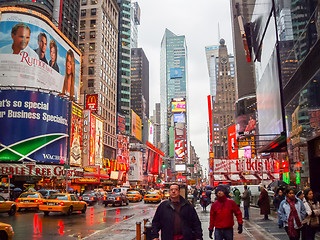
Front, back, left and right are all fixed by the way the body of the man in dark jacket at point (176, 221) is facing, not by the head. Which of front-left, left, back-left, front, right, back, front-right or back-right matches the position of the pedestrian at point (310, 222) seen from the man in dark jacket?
back-left

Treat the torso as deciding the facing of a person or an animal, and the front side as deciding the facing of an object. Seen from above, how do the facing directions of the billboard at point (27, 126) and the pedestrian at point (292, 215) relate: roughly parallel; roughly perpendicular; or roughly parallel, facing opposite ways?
roughly perpendicular

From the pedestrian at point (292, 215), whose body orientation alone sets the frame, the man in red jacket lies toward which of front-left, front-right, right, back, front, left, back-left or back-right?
front-right

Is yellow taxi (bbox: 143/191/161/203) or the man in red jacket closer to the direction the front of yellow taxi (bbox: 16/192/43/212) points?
the yellow taxi
